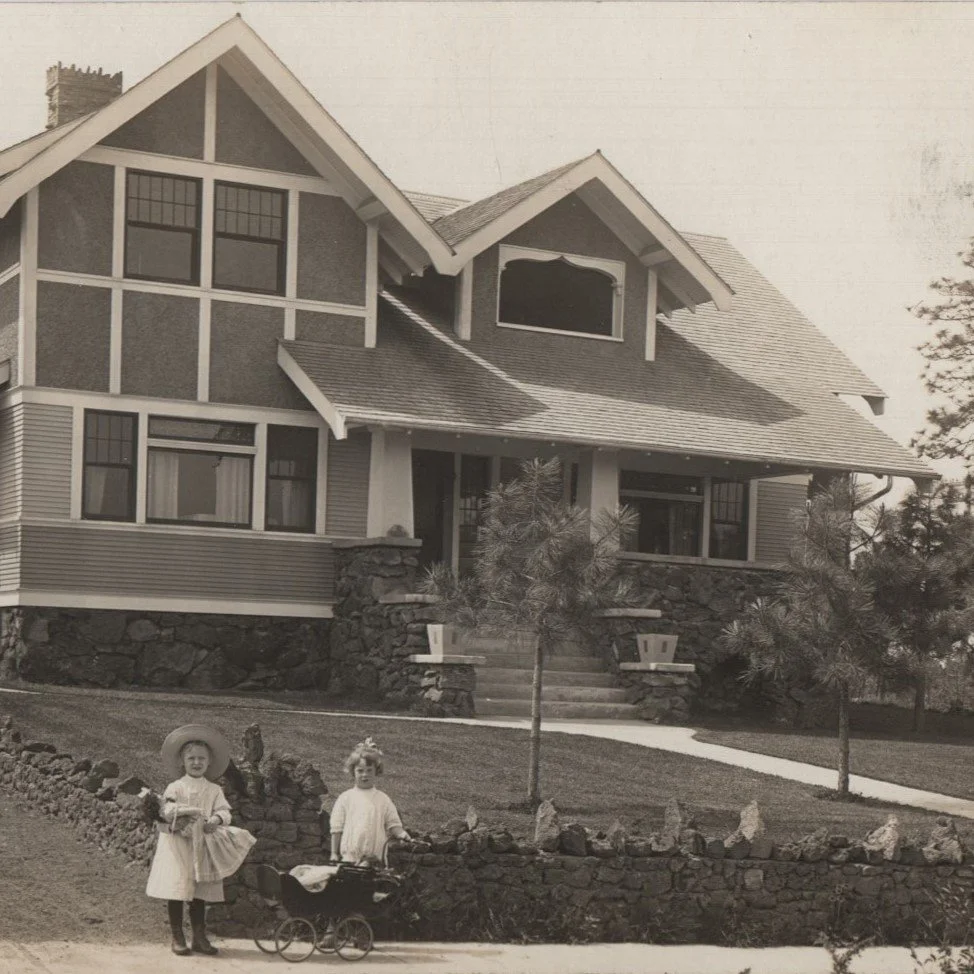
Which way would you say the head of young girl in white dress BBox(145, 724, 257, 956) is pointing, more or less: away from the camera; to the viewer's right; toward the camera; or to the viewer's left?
toward the camera

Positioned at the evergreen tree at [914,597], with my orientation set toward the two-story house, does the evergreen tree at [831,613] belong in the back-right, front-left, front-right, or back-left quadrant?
front-left

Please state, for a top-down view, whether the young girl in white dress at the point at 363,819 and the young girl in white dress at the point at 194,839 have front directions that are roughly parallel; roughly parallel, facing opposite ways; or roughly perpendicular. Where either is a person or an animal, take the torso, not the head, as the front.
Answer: roughly parallel

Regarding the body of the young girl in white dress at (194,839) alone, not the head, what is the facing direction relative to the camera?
toward the camera

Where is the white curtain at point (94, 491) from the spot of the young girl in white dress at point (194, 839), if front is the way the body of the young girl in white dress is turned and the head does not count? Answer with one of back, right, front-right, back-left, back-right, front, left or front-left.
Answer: back

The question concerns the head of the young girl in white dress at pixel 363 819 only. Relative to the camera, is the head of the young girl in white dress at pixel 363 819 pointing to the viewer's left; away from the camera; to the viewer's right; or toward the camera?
toward the camera

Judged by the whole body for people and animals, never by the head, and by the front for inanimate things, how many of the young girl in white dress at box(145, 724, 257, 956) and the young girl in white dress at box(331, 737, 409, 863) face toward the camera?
2

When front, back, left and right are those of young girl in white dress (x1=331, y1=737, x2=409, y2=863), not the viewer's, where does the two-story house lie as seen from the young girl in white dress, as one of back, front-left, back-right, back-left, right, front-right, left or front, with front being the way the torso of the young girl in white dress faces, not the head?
back

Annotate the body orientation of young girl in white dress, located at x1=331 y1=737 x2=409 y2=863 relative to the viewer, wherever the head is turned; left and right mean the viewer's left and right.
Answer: facing the viewer

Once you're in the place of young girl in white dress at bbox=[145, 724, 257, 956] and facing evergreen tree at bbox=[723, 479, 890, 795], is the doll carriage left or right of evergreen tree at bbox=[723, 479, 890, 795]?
right

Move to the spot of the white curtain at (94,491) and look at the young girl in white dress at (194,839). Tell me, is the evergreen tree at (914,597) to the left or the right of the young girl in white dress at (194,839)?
left

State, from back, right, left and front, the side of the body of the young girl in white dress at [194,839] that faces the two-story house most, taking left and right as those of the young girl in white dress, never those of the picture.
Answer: back
